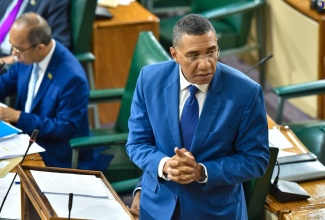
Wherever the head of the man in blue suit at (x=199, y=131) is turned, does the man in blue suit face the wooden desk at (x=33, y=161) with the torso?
no

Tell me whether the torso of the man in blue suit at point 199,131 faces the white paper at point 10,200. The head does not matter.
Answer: no

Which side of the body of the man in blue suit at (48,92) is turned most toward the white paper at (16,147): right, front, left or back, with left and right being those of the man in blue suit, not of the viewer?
front

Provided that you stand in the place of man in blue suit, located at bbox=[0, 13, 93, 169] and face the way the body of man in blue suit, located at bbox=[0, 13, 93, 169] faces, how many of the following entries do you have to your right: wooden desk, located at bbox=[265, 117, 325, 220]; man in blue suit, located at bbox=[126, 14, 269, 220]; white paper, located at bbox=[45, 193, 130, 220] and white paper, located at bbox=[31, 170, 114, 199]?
0

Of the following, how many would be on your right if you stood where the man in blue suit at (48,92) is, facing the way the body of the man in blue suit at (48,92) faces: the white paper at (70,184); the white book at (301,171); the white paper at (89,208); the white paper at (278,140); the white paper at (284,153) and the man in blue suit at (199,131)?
0

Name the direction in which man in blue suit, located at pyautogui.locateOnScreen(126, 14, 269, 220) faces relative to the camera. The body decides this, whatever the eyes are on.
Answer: toward the camera

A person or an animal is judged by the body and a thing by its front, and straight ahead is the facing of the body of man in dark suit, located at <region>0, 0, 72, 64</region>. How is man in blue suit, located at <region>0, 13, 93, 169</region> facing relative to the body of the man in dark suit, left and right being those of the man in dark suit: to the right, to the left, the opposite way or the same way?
the same way

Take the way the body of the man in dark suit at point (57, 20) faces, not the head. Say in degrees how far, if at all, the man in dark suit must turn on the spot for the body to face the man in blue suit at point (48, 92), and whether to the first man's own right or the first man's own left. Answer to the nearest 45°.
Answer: approximately 45° to the first man's own left

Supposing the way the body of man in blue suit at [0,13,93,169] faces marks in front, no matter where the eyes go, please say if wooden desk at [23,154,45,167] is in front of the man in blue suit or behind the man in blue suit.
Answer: in front
